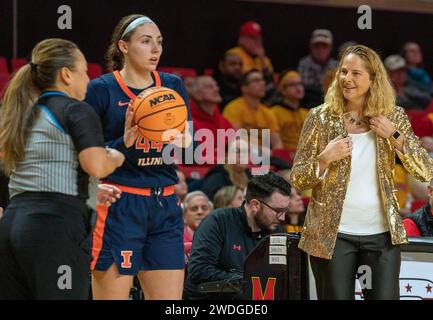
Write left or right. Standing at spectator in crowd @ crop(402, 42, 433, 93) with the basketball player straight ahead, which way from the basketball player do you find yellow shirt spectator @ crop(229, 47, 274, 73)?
right

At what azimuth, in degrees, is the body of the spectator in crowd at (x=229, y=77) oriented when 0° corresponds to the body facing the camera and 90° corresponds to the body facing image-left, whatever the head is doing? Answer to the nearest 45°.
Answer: approximately 315°

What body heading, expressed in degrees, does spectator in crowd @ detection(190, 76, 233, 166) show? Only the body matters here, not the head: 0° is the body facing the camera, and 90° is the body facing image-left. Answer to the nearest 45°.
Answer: approximately 315°

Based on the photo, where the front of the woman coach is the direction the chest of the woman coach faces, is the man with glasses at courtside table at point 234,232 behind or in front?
behind

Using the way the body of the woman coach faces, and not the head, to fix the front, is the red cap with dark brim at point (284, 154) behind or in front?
behind

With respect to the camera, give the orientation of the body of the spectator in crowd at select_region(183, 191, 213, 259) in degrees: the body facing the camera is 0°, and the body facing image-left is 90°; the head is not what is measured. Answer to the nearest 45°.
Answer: approximately 0°

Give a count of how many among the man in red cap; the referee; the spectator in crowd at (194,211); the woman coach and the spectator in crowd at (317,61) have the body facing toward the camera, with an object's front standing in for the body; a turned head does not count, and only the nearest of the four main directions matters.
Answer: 4
